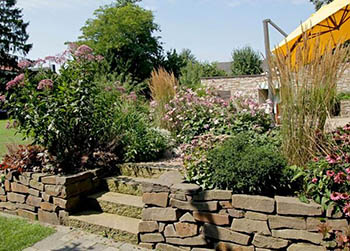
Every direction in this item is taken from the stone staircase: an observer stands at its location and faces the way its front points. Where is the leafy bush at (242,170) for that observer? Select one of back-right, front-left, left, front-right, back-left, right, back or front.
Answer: left

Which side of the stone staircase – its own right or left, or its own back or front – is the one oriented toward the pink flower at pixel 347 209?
left

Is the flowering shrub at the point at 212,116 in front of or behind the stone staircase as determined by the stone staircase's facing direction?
behind

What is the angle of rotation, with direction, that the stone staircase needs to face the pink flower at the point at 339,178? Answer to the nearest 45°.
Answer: approximately 90° to its left

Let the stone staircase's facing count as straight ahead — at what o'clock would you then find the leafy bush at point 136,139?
The leafy bush is roughly at 5 o'clock from the stone staircase.

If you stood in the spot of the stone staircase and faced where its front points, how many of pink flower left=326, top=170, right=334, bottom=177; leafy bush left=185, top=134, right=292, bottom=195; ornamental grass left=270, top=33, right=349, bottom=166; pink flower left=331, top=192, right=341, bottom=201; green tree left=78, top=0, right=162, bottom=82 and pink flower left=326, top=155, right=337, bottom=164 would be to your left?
5

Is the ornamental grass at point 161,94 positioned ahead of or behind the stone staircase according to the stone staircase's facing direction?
behind

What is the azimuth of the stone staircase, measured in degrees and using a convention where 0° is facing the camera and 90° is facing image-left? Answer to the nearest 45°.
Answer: approximately 45°

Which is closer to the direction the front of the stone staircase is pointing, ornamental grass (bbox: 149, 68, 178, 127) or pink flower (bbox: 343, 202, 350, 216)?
the pink flower
